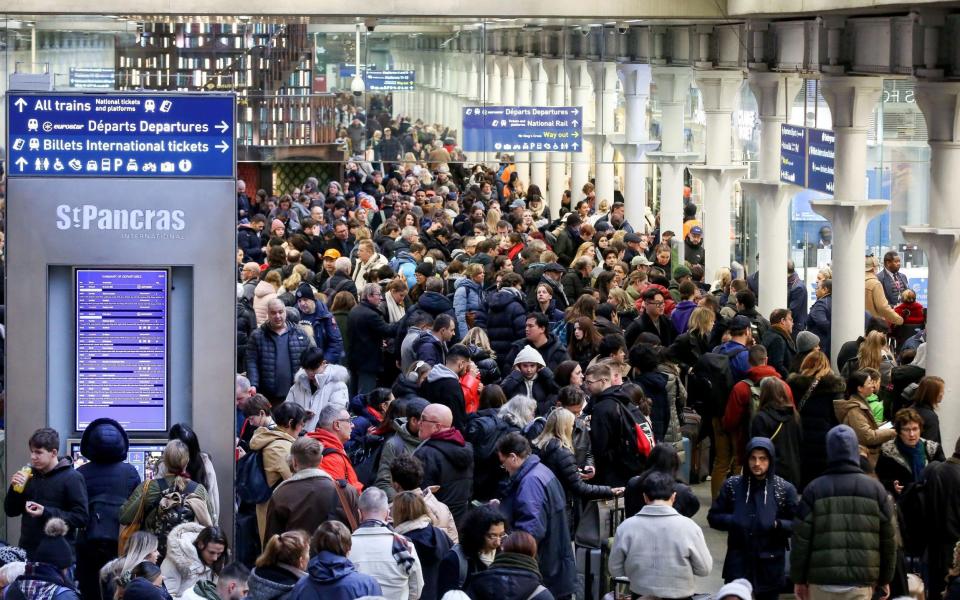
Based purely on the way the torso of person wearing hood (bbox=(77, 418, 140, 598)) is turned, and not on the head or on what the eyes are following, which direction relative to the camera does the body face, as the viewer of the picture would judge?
away from the camera

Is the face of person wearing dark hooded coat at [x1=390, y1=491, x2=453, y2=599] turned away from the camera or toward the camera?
away from the camera

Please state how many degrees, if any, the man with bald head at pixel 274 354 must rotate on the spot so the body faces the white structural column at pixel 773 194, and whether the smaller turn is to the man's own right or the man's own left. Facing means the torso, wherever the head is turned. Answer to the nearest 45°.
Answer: approximately 135° to the man's own left

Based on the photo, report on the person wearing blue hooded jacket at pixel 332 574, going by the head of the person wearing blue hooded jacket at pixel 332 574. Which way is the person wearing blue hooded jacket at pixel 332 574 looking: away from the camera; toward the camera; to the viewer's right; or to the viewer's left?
away from the camera

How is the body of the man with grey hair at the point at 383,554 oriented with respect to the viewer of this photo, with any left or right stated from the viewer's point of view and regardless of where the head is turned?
facing away from the viewer

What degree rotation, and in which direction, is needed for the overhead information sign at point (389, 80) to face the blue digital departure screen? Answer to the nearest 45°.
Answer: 0° — it already faces it

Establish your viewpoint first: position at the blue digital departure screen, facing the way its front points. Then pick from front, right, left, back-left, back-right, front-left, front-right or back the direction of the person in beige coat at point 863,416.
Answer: left

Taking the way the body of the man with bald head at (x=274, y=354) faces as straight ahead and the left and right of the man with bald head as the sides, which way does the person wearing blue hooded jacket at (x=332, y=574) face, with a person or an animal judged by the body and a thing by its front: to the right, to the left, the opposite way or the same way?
the opposite way
